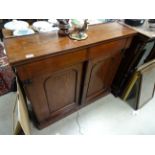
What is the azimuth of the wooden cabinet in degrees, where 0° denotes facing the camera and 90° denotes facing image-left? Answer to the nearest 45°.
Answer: approximately 315°

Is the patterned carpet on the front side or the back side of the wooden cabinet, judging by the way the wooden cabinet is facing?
on the back side
